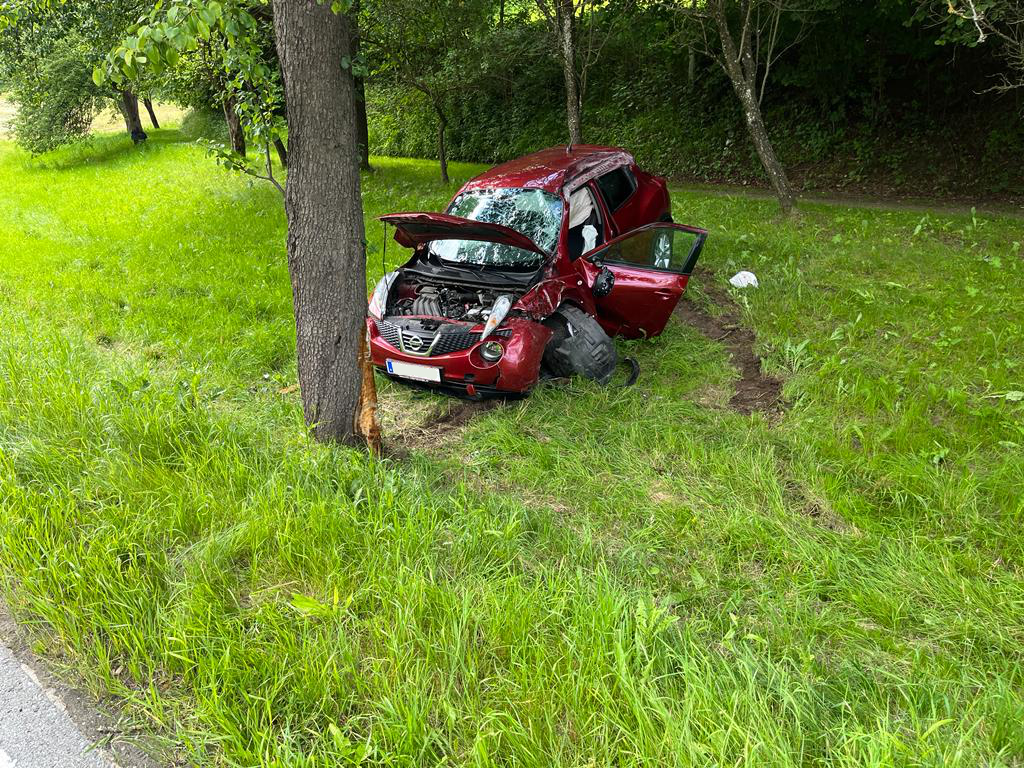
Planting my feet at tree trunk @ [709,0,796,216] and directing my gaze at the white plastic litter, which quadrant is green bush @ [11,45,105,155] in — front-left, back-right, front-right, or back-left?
back-right

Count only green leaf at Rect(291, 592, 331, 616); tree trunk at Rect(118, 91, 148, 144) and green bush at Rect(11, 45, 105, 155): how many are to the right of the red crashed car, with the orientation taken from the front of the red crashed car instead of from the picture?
2

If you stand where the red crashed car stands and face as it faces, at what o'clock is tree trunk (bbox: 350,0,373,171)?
The tree trunk is roughly at 4 o'clock from the red crashed car.

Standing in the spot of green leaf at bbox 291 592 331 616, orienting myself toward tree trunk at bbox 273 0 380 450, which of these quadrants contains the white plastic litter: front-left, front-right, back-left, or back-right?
front-right

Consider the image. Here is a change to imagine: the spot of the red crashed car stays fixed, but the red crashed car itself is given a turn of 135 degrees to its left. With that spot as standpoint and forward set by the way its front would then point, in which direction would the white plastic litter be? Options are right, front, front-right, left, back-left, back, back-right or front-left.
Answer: front-left

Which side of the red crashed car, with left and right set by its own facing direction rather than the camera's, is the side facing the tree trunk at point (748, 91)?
back

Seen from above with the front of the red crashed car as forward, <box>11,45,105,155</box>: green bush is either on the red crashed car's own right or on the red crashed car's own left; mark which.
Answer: on the red crashed car's own right

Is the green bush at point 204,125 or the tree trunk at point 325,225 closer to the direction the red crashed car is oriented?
the tree trunk

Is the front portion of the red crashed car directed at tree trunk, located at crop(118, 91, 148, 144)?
no

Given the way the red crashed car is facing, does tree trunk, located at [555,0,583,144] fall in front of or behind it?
behind

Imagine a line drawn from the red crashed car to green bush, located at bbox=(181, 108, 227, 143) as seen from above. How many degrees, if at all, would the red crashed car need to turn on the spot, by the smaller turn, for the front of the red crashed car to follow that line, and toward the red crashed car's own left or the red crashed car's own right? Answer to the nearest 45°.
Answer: approximately 90° to the red crashed car's own right

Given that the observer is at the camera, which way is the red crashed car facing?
facing the viewer and to the left of the viewer
